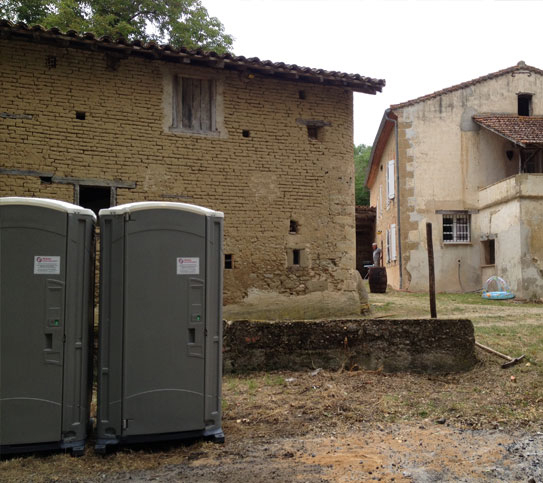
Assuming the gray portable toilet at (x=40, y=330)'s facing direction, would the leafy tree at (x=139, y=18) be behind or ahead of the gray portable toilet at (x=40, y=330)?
behind

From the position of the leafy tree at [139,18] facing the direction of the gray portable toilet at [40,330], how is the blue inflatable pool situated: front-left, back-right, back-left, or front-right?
front-left

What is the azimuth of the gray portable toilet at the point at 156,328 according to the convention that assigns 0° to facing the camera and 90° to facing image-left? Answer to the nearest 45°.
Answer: approximately 0°

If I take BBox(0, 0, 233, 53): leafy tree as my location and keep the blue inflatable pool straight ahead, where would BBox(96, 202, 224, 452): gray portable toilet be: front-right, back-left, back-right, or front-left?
front-right

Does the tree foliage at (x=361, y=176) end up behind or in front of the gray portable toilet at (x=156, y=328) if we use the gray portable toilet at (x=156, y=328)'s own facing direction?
behind

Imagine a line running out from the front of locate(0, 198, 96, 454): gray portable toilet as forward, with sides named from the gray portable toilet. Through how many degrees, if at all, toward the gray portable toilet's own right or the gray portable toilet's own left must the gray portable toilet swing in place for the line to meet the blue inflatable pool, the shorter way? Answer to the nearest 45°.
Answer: approximately 135° to the gray portable toilet's own left

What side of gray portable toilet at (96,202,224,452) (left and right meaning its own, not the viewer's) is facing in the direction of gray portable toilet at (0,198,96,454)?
right

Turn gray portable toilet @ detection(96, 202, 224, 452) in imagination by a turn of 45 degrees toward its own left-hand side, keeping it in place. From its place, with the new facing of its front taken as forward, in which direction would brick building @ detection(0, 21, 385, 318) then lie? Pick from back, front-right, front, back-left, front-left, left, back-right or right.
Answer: back-left

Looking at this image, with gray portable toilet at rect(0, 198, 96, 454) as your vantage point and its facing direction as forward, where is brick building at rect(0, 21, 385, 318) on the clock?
The brick building is roughly at 7 o'clock from the gray portable toilet.

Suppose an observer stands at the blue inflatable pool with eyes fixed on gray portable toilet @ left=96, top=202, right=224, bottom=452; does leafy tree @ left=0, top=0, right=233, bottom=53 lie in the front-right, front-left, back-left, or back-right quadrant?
front-right

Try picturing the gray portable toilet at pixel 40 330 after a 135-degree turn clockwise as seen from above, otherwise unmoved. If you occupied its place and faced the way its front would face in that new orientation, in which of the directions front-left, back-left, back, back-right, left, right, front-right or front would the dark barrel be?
right

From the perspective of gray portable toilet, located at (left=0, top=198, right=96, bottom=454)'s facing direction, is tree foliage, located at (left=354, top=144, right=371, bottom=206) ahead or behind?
behind

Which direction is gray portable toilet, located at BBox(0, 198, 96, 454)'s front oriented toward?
toward the camera

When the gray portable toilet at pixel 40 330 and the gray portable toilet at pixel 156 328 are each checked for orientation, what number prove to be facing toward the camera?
2
